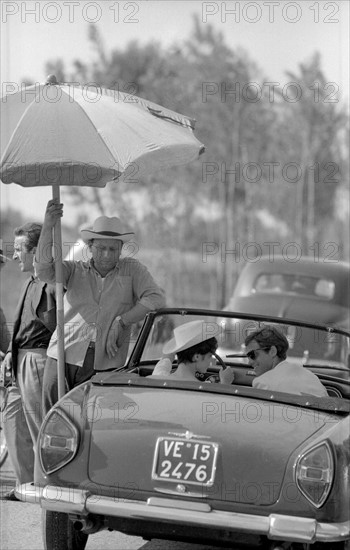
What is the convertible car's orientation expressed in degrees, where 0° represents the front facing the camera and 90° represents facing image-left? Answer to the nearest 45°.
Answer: approximately 180°

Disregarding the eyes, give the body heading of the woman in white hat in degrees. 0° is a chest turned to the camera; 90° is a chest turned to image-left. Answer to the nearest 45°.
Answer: approximately 225°

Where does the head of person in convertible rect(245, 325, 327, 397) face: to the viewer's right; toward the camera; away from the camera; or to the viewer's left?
to the viewer's left

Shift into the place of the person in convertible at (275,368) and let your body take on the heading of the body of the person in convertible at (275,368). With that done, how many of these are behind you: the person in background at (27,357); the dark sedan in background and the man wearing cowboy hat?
0

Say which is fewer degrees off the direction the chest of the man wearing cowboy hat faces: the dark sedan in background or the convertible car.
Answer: the convertible car

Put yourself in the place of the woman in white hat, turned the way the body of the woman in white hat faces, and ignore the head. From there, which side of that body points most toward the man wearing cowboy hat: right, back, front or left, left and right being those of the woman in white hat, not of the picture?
left

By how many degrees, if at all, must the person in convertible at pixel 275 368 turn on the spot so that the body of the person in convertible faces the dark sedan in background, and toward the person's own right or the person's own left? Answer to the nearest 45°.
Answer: approximately 45° to the person's own right

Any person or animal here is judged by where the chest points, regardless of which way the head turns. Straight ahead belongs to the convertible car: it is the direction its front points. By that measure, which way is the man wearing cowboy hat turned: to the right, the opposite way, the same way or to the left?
the opposite way

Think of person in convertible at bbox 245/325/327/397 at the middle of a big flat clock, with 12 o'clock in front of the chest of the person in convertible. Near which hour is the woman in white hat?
The woman in white hat is roughly at 10 o'clock from the person in convertible.

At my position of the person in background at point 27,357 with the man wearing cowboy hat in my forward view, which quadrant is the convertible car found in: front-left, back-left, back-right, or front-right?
front-right

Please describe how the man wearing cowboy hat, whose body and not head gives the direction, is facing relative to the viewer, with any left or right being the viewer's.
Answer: facing the viewer

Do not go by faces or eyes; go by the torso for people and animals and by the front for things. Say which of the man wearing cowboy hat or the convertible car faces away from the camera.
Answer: the convertible car

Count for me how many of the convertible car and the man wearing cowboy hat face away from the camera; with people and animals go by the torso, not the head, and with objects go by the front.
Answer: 1

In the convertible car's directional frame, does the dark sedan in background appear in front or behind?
in front
